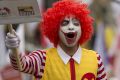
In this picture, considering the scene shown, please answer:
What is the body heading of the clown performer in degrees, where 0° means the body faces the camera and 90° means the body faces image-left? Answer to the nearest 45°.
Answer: approximately 0°
